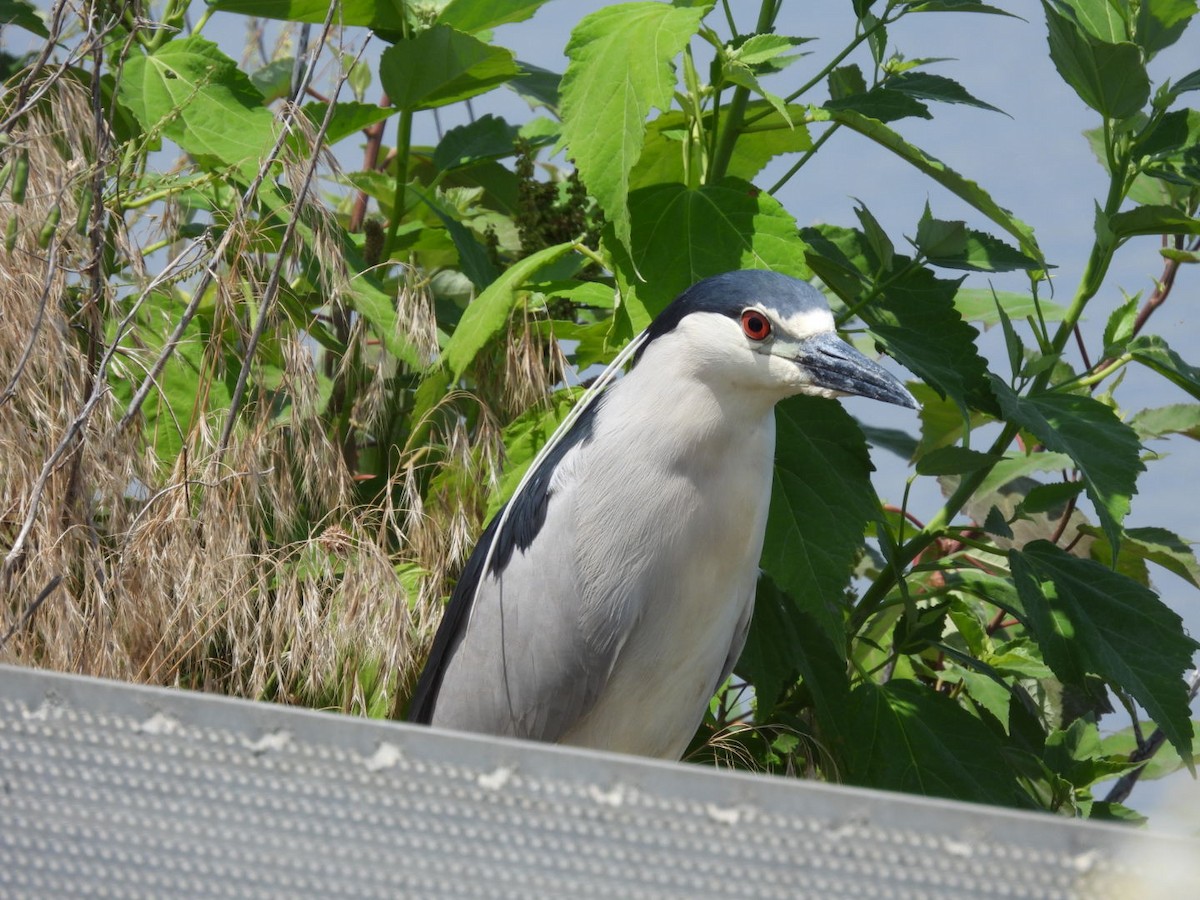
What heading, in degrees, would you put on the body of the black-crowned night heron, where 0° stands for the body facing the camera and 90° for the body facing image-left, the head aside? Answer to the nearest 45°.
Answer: approximately 315°
